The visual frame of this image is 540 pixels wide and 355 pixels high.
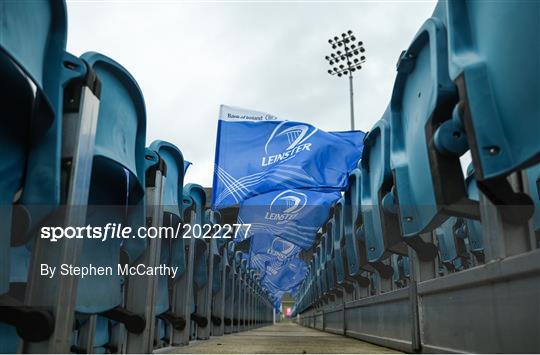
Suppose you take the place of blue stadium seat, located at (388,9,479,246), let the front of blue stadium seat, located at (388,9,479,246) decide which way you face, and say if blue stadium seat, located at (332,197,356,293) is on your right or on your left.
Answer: on your right

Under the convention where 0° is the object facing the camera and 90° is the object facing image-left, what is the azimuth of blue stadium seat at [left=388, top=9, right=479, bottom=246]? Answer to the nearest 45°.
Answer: approximately 45°

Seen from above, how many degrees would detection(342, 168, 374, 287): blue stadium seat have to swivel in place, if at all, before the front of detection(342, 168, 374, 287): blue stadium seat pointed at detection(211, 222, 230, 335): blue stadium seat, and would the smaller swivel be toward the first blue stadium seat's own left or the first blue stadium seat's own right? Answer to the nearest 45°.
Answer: approximately 45° to the first blue stadium seat's own right

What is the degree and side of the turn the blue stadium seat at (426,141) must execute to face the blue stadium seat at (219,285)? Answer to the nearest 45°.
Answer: approximately 90° to its right

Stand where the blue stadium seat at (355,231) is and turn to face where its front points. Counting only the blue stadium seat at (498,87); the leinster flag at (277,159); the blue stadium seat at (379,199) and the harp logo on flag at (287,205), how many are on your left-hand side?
2

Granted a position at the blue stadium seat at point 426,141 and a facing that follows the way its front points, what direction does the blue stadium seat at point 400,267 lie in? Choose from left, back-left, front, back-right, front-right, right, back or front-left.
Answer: back-right

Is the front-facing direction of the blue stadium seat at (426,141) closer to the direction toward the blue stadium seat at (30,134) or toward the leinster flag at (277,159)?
the blue stadium seat

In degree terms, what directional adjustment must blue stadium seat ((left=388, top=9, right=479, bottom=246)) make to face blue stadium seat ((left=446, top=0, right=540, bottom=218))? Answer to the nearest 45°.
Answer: approximately 45° to its left

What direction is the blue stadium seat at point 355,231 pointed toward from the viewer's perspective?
to the viewer's left
